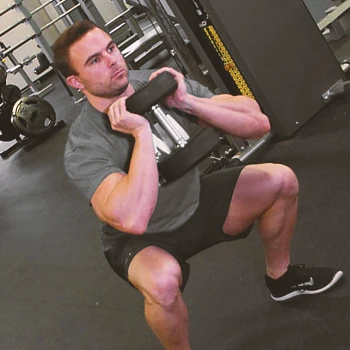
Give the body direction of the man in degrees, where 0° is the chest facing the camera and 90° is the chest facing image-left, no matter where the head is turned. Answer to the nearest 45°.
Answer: approximately 315°

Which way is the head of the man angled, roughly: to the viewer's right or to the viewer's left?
to the viewer's right

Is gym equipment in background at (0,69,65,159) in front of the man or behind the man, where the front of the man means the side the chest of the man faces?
behind

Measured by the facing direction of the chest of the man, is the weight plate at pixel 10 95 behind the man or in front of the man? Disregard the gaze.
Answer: behind
